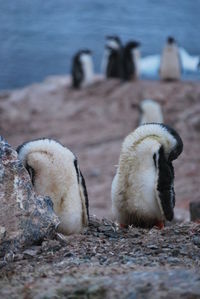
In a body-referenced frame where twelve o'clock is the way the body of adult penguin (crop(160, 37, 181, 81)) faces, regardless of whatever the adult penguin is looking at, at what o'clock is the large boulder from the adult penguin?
The large boulder is roughly at 12 o'clock from the adult penguin.

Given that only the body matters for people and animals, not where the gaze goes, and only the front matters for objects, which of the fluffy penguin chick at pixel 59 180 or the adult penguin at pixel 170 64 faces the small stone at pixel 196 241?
the adult penguin

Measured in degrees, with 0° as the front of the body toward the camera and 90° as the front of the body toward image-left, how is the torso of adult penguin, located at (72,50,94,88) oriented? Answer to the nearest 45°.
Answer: approximately 315°

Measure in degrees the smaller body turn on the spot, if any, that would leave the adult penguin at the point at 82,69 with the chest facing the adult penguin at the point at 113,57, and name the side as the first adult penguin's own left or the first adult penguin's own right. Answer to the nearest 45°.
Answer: approximately 45° to the first adult penguin's own left

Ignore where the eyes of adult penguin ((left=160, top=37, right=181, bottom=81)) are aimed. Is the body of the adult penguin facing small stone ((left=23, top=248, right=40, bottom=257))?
yes

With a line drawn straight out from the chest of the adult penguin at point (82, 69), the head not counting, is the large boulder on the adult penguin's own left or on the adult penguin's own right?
on the adult penguin's own right

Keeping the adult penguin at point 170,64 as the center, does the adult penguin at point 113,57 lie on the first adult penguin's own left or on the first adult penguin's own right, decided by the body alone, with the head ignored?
on the first adult penguin's own right
